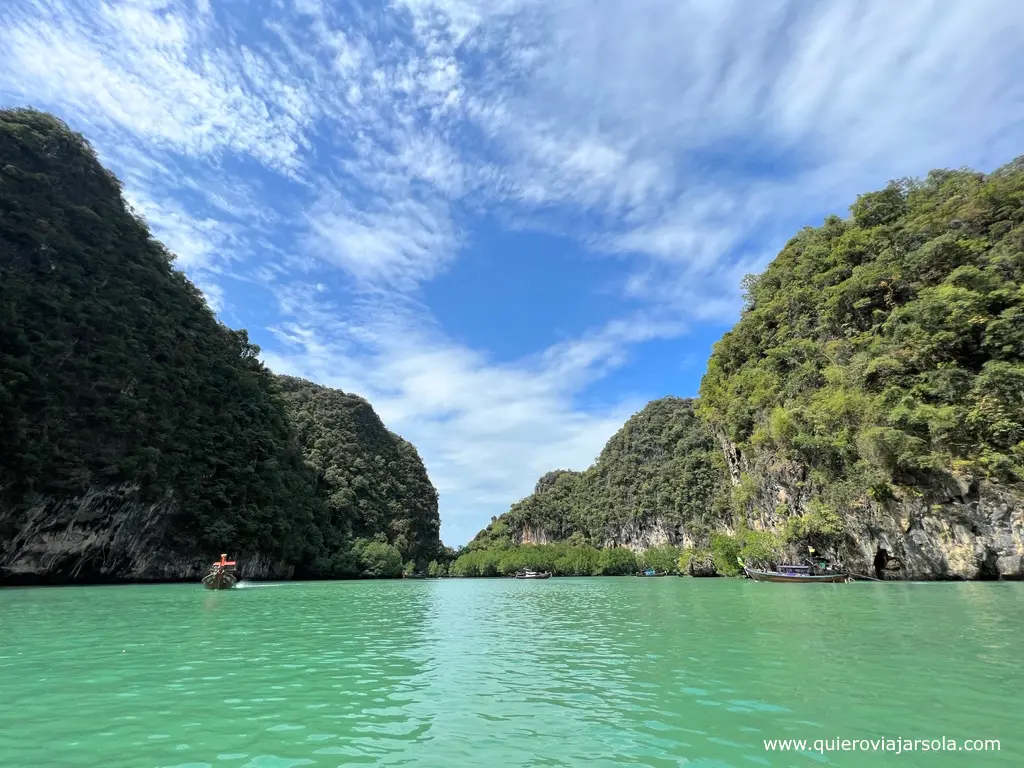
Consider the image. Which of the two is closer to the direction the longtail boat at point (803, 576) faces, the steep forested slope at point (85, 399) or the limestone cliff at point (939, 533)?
the steep forested slope

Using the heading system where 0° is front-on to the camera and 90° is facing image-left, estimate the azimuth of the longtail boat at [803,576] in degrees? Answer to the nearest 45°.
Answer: approximately 90°

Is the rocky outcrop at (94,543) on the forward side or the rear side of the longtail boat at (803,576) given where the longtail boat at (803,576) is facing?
on the forward side

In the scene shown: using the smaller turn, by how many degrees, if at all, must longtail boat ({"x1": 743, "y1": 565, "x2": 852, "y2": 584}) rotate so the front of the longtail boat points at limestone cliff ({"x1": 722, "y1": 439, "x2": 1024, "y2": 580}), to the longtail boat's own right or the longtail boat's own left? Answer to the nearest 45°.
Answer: approximately 180°

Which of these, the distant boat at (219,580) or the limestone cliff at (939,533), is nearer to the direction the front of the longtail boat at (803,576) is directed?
the distant boat

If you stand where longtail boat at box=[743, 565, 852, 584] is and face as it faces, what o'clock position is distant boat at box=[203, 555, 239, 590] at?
The distant boat is roughly at 11 o'clock from the longtail boat.

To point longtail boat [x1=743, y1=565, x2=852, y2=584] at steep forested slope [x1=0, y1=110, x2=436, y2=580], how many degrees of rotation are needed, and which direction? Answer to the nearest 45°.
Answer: approximately 45° to its left
